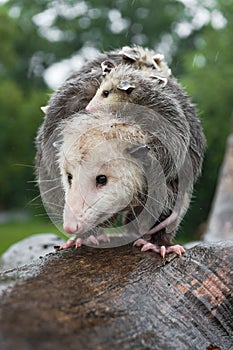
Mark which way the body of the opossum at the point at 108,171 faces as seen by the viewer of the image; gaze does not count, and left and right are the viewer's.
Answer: facing the viewer and to the left of the viewer
